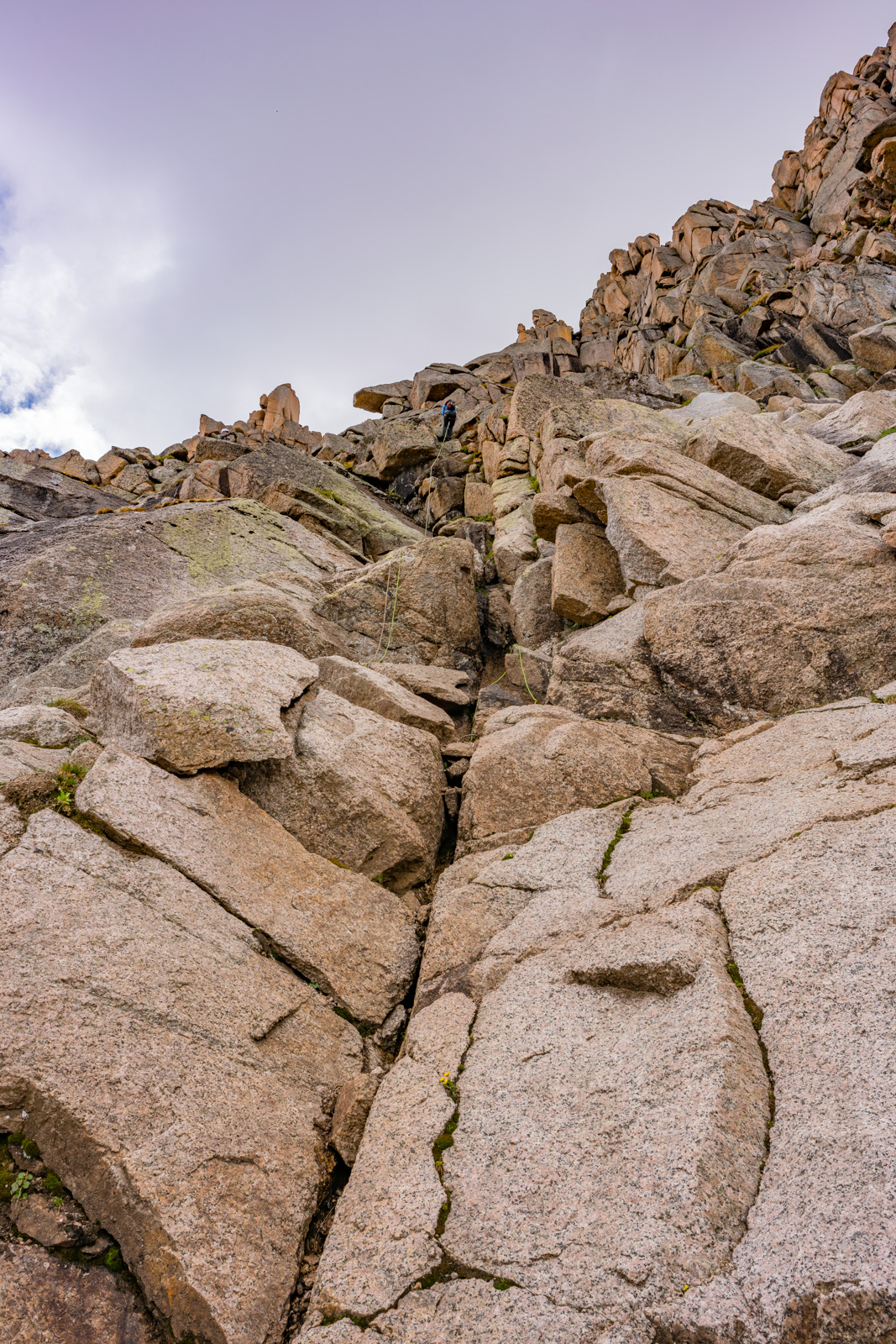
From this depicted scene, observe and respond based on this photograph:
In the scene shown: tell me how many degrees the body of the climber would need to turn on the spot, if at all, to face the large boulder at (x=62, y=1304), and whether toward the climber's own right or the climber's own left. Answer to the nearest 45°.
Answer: approximately 180°

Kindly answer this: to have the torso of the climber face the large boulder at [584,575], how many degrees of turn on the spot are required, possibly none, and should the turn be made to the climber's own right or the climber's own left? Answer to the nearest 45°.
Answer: approximately 180°

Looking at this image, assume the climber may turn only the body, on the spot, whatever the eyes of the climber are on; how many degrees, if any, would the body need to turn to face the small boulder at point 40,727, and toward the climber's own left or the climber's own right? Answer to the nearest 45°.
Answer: approximately 180°

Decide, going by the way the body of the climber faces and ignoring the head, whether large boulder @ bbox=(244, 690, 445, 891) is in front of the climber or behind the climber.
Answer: behind

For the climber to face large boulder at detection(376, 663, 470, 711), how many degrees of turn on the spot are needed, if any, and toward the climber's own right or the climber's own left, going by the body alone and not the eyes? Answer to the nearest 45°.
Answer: approximately 180°

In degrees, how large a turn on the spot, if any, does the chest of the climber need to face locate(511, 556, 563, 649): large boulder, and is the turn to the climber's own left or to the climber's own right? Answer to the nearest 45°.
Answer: approximately 180°

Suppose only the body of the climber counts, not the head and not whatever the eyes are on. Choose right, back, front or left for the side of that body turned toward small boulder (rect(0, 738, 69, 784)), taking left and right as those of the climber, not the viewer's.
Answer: back

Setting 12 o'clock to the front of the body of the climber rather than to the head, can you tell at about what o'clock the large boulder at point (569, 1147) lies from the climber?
The large boulder is roughly at 6 o'clock from the climber.

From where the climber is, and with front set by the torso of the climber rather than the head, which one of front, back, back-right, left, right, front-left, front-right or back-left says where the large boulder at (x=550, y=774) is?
back

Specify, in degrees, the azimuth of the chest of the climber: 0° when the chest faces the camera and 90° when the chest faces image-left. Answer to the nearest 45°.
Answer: approximately 180°

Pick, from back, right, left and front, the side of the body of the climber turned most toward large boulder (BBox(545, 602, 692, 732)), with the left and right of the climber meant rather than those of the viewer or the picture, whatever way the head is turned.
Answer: back

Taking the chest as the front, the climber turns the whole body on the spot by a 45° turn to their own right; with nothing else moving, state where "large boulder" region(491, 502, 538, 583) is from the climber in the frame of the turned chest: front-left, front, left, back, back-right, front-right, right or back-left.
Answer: back-right

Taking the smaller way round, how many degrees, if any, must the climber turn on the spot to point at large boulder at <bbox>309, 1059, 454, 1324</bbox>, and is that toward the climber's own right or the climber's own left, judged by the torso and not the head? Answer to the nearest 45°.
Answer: approximately 180°

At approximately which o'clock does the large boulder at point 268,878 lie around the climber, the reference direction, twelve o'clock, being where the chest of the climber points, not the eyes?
The large boulder is roughly at 6 o'clock from the climber.
